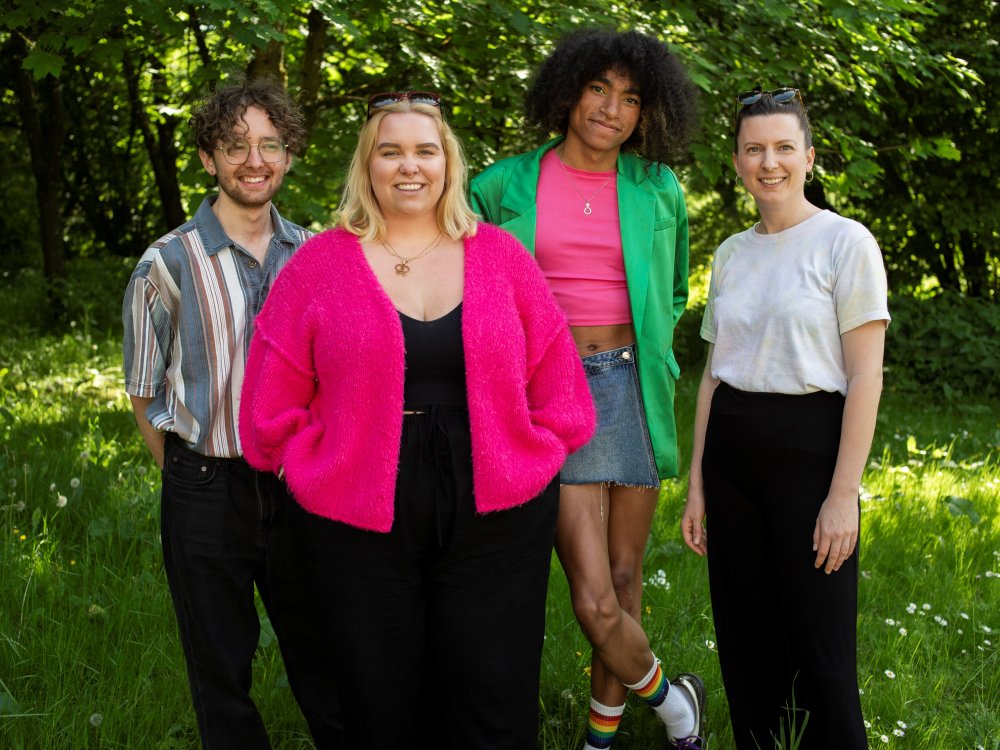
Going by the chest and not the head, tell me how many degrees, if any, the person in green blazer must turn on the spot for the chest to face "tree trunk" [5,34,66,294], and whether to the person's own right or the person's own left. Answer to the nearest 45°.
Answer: approximately 135° to the person's own right

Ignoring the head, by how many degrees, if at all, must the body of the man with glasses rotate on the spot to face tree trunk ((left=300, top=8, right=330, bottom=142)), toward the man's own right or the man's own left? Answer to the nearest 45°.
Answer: approximately 135° to the man's own left

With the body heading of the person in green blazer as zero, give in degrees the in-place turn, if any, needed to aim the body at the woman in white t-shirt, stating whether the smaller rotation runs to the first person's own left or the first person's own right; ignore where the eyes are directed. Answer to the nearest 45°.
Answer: approximately 45° to the first person's own left

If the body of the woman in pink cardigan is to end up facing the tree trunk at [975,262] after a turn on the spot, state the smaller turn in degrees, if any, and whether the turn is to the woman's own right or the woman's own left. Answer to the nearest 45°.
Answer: approximately 135° to the woman's own left

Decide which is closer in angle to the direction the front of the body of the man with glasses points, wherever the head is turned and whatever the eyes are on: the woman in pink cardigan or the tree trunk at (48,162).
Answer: the woman in pink cardigan

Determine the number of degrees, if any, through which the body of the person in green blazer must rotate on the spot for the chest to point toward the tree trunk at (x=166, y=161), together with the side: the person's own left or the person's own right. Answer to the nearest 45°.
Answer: approximately 135° to the person's own right

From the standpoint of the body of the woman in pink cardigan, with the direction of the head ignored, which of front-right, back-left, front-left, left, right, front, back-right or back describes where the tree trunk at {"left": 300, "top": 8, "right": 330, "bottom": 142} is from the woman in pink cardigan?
back

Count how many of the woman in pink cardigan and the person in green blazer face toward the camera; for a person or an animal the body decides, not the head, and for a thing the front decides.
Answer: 2
